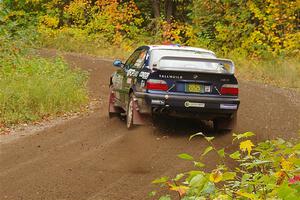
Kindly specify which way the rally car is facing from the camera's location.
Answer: facing away from the viewer and to the left of the viewer

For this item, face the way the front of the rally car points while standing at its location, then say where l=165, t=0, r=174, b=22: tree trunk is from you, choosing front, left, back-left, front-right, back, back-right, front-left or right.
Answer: front-right

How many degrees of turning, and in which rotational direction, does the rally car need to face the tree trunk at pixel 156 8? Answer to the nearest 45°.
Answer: approximately 45° to its right
